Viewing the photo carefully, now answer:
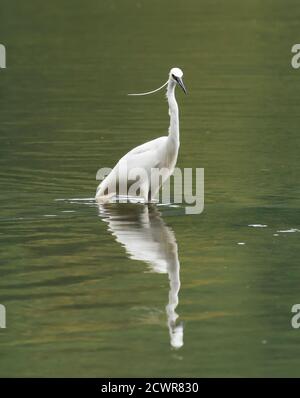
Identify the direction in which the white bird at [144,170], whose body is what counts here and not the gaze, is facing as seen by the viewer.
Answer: to the viewer's right
